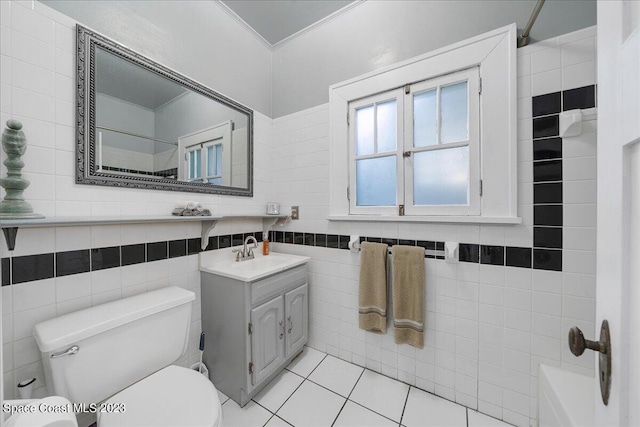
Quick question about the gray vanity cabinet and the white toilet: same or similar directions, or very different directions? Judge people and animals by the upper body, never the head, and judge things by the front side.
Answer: same or similar directions

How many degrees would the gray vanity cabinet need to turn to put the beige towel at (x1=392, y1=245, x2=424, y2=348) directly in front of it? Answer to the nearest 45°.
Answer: approximately 45° to its left

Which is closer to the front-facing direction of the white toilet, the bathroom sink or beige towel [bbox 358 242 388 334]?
the beige towel

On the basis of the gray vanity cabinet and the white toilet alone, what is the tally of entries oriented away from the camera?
0

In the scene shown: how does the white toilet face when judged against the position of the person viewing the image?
facing the viewer and to the right of the viewer

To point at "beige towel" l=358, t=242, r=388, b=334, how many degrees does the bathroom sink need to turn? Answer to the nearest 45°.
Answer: approximately 45° to its left

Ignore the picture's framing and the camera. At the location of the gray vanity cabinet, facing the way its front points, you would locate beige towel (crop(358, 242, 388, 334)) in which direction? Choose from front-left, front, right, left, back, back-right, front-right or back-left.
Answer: front-left

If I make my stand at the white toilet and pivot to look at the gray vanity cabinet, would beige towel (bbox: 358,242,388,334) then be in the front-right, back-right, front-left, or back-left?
front-right
